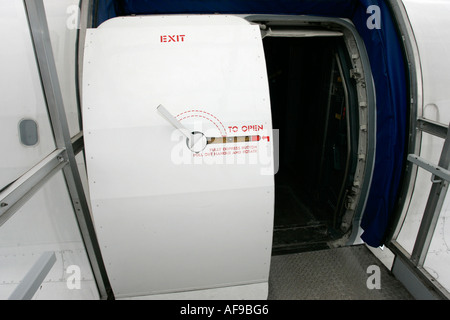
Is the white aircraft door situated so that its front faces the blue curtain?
no

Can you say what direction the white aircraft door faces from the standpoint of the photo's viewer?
facing the viewer
